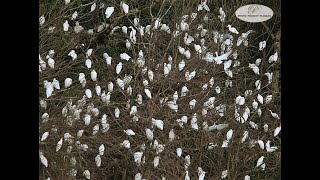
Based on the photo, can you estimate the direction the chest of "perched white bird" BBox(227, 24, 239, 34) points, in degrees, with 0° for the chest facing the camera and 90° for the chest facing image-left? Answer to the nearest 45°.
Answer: approximately 90°

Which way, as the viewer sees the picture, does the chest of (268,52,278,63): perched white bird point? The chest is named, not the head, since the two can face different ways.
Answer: to the viewer's right

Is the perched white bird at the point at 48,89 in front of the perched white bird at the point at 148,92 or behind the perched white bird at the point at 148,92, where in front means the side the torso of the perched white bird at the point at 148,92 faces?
in front

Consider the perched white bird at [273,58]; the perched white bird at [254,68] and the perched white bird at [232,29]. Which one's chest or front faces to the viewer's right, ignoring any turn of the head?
the perched white bird at [273,58]

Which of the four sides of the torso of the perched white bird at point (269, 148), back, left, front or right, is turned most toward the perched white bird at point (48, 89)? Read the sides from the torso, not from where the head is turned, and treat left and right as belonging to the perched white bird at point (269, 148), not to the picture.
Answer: front

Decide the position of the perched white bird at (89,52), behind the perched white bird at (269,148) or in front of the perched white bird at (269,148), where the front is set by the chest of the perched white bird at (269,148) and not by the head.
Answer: in front

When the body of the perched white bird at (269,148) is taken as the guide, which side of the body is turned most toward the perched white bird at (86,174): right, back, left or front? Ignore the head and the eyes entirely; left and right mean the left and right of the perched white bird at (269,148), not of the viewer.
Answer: front

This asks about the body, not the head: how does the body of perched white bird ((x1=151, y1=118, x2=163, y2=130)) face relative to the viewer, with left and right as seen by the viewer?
facing to the left of the viewer
